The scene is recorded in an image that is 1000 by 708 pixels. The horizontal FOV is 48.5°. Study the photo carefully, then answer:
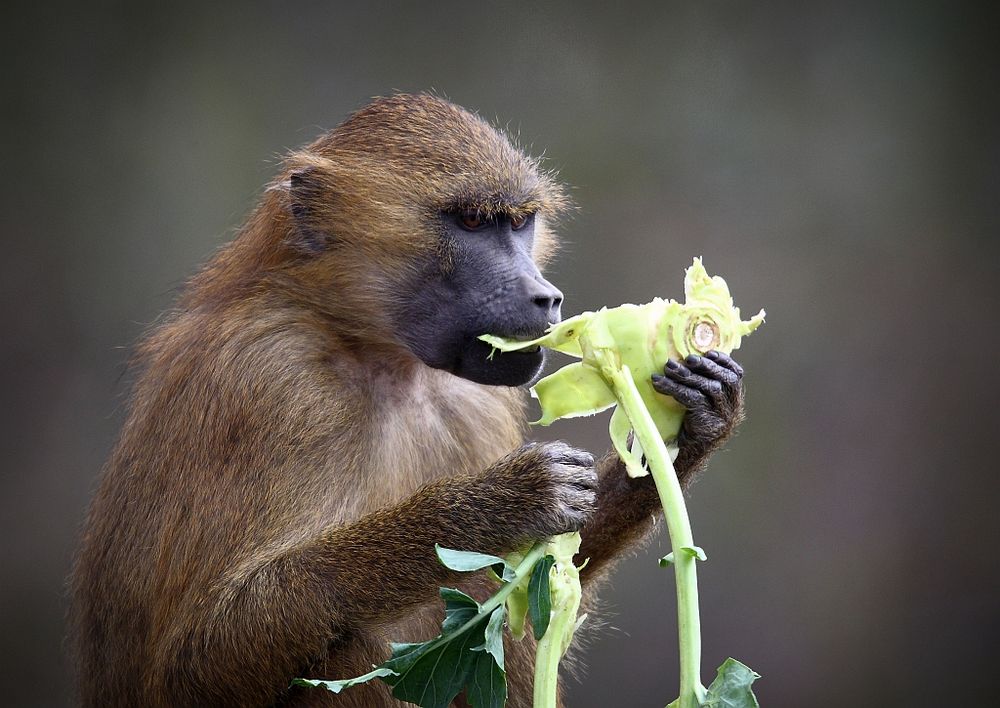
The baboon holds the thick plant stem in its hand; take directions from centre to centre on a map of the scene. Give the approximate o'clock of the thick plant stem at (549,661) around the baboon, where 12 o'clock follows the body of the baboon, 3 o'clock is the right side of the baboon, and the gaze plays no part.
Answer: The thick plant stem is roughly at 12 o'clock from the baboon.

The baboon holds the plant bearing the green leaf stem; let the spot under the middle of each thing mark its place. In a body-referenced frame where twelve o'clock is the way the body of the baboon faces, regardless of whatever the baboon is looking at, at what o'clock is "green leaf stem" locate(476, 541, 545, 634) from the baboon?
The green leaf stem is roughly at 12 o'clock from the baboon.

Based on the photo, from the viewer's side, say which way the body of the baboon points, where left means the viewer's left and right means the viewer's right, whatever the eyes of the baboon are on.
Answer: facing the viewer and to the right of the viewer

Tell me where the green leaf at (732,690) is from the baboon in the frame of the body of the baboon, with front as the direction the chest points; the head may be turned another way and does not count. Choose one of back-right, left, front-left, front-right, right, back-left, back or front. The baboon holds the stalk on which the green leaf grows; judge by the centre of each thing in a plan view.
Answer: front
